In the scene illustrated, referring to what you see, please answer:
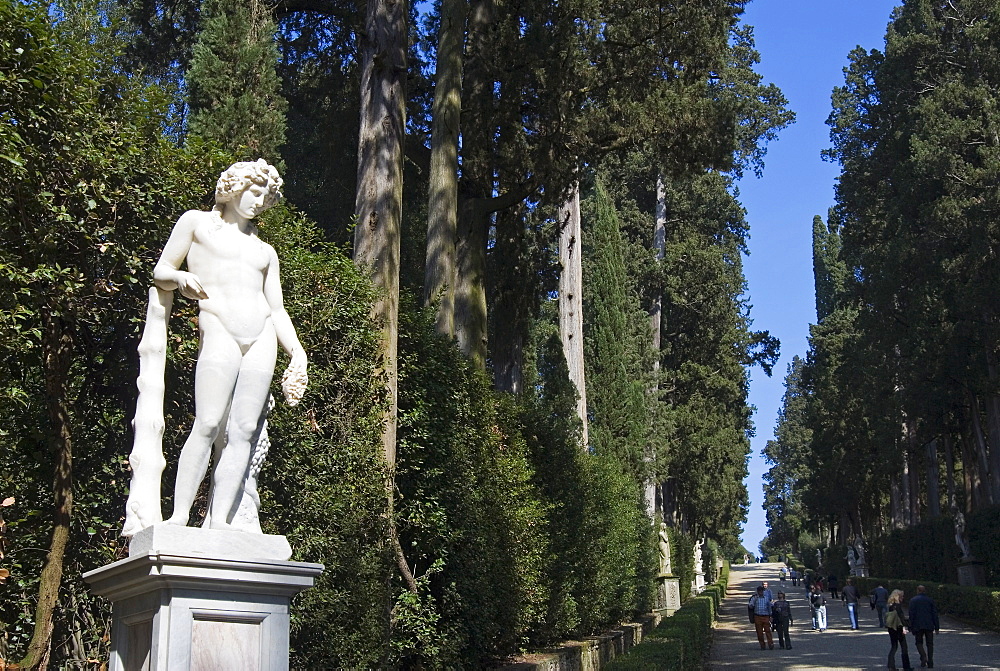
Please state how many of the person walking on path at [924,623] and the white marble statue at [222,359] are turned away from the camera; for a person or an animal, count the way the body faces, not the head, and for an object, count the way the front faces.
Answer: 1

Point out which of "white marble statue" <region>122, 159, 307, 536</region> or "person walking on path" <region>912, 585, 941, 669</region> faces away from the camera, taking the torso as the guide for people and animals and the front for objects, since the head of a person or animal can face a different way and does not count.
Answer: the person walking on path

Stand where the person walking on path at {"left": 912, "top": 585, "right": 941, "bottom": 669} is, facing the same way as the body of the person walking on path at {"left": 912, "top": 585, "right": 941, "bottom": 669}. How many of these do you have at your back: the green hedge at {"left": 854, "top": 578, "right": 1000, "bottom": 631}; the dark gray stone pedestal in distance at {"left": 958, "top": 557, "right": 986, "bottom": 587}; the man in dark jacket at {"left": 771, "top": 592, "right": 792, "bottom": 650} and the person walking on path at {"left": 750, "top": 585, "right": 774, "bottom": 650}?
0

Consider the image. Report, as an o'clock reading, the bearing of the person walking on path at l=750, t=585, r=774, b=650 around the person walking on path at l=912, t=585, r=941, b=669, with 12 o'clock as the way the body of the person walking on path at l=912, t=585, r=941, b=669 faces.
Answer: the person walking on path at l=750, t=585, r=774, b=650 is roughly at 11 o'clock from the person walking on path at l=912, t=585, r=941, b=669.

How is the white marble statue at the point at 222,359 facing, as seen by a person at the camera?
facing the viewer and to the right of the viewer

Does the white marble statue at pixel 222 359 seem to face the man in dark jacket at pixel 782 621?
no

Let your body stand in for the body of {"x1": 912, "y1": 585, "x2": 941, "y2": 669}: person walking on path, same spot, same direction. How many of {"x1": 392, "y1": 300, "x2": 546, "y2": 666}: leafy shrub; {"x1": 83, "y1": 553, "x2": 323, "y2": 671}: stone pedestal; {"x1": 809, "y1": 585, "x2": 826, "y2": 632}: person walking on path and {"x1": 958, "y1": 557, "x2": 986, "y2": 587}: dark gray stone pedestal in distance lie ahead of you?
2

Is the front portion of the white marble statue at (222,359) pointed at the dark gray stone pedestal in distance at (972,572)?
no

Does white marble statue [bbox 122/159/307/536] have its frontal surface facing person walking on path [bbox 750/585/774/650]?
no

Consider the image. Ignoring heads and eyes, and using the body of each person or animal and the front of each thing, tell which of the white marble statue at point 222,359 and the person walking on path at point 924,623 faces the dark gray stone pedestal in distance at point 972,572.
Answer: the person walking on path

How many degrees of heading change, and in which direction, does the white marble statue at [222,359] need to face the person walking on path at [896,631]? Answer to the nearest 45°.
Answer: approximately 90° to its left

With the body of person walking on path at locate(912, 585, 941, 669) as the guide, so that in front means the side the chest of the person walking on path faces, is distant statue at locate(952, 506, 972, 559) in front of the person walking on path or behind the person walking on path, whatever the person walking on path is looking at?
in front

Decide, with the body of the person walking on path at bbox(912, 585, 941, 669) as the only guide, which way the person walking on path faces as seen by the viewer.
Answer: away from the camera
